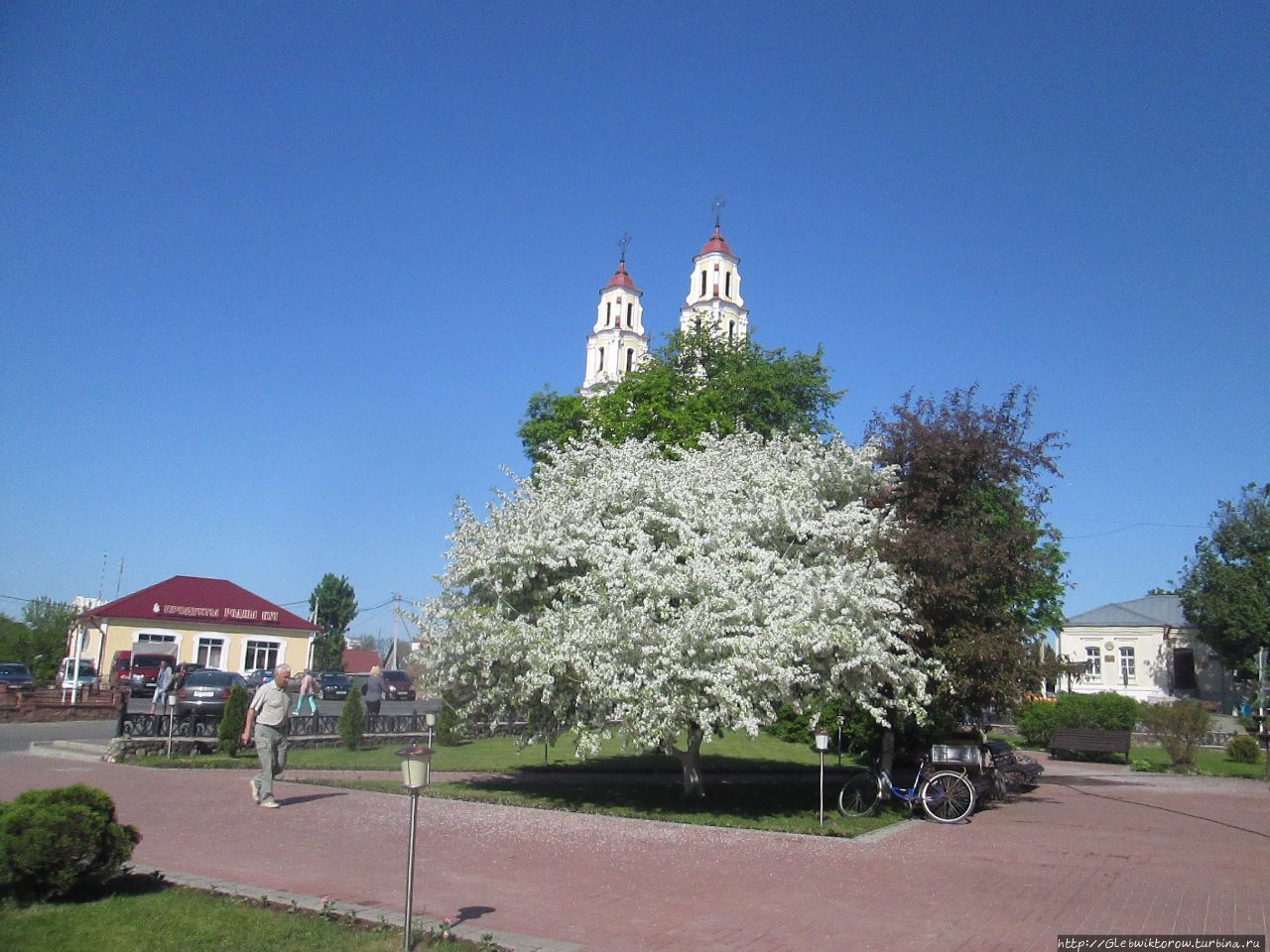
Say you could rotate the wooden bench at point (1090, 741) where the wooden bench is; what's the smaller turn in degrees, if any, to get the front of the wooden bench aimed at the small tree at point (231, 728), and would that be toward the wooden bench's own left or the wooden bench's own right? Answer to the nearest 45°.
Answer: approximately 45° to the wooden bench's own right

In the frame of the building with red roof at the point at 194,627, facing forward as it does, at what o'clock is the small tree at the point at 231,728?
The small tree is roughly at 12 o'clock from the building with red roof.

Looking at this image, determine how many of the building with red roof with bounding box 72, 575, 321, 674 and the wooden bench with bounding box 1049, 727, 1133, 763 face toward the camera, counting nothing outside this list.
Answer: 2

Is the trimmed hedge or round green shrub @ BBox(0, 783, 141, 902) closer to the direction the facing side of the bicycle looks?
the round green shrub

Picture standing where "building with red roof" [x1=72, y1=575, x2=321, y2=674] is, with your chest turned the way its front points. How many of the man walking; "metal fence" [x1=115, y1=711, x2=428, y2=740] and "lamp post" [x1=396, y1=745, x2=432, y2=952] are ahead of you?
3

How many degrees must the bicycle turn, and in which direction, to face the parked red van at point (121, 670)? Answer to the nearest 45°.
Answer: approximately 45° to its right

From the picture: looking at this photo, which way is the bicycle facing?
to the viewer's left

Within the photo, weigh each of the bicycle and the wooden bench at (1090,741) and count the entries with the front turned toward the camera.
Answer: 1

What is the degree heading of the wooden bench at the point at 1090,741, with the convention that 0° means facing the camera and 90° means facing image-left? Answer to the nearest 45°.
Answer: approximately 0°

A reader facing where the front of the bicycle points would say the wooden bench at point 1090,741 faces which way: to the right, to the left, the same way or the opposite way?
to the left

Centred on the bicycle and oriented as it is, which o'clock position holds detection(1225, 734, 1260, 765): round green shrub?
The round green shrub is roughly at 4 o'clock from the bicycle.

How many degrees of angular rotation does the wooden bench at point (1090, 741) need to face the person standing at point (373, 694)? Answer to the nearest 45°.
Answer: approximately 45° to its right

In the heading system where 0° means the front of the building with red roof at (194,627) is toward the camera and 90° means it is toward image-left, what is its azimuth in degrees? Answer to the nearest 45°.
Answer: approximately 0°

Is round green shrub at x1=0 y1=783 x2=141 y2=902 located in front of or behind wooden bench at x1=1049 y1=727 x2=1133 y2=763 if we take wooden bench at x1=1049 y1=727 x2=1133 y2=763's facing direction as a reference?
in front
